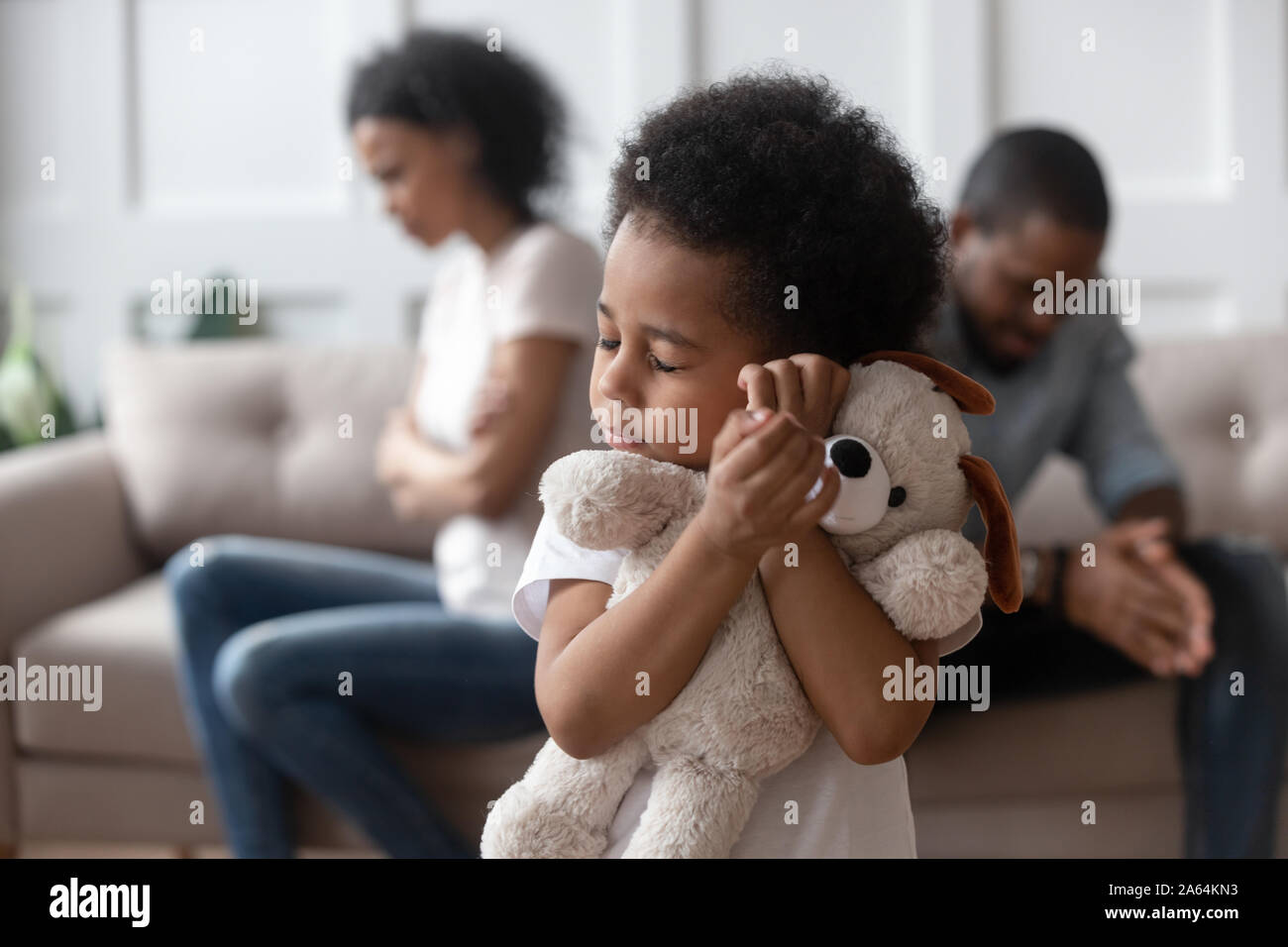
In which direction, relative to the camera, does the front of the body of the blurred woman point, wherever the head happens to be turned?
to the viewer's left

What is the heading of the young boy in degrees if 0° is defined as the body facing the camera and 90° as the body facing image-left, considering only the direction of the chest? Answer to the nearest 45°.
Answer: approximately 45°

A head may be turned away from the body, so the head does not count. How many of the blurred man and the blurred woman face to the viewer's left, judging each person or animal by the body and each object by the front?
1

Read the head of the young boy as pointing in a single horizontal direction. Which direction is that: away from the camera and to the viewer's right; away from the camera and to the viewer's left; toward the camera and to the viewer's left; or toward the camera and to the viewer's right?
toward the camera and to the viewer's left

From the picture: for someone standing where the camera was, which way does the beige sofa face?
facing the viewer

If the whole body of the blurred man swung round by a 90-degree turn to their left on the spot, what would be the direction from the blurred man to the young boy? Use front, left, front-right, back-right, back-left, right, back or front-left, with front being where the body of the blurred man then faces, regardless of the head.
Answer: back-right

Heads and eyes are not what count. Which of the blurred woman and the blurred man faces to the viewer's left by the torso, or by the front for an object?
the blurred woman
